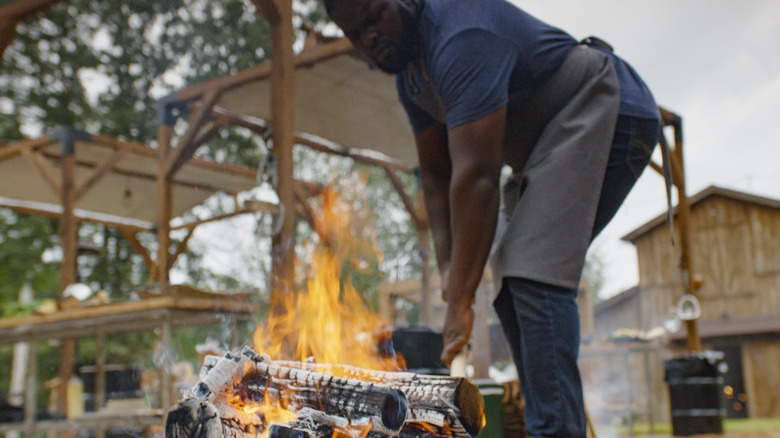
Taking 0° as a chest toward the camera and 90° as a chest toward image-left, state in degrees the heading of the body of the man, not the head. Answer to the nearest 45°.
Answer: approximately 90°

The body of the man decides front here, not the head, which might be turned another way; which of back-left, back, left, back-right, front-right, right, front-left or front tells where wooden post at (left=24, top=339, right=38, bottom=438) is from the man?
front-right

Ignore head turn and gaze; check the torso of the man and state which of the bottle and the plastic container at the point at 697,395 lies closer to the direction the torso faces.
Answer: the bottle

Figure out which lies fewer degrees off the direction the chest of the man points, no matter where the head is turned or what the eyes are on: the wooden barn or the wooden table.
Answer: the wooden table

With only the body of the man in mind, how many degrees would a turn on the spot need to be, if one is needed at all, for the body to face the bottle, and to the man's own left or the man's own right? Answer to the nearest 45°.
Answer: approximately 45° to the man's own right

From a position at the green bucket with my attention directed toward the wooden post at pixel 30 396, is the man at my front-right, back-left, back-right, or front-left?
back-left

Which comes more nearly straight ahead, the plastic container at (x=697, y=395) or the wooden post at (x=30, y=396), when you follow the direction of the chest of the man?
the wooden post

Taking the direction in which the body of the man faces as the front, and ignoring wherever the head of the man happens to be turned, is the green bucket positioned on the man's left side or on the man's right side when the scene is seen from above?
on the man's right side

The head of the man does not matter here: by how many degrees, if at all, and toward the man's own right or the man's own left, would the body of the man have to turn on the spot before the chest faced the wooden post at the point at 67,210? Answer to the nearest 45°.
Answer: approximately 45° to the man's own right
